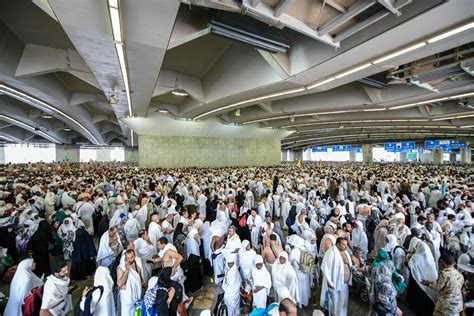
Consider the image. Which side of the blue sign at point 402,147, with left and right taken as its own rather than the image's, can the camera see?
front

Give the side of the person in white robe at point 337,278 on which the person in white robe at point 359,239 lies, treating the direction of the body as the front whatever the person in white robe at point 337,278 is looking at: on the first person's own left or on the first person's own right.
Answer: on the first person's own left

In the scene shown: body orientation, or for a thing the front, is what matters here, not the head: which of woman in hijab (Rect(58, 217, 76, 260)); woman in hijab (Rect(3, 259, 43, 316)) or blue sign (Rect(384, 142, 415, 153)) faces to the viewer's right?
woman in hijab (Rect(3, 259, 43, 316))

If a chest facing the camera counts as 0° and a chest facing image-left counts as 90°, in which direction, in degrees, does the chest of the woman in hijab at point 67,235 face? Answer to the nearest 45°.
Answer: approximately 0°

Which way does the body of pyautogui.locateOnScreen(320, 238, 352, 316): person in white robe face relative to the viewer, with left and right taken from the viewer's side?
facing the viewer and to the right of the viewer

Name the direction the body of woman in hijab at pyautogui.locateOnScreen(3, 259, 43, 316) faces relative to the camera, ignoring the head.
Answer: to the viewer's right

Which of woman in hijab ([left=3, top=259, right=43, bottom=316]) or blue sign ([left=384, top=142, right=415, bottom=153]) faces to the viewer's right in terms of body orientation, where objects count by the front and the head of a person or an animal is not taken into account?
the woman in hijab
